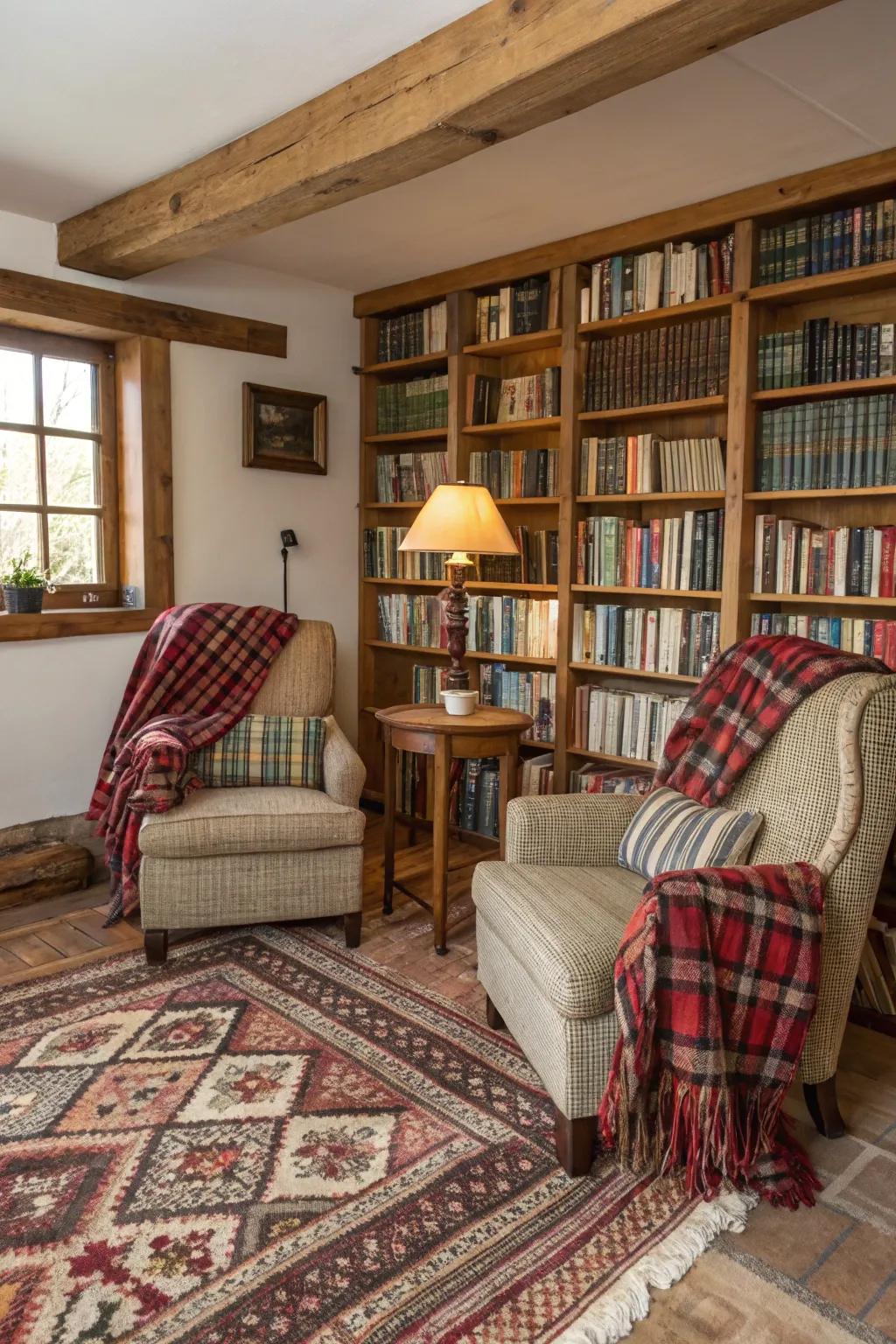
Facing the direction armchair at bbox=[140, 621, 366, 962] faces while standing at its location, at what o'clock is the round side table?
The round side table is roughly at 9 o'clock from the armchair.

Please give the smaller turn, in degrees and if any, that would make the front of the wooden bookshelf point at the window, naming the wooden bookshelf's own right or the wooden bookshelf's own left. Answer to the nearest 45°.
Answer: approximately 45° to the wooden bookshelf's own right

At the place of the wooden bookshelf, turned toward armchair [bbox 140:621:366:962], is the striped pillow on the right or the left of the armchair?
left

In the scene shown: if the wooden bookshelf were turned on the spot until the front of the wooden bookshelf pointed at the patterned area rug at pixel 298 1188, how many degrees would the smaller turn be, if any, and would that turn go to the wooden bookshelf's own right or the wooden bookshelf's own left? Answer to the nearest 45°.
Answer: approximately 45° to the wooden bookshelf's own left

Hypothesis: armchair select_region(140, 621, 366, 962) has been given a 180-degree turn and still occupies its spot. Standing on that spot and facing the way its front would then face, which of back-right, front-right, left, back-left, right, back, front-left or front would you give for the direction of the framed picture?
front

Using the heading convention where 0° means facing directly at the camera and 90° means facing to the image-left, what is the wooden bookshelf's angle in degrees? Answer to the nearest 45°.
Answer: approximately 45°

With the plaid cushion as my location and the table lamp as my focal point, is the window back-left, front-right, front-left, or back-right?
back-left

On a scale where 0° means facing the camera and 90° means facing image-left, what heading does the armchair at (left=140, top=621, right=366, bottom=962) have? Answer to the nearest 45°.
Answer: approximately 0°

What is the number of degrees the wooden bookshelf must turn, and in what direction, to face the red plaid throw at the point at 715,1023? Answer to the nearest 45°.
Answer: approximately 45° to its left
